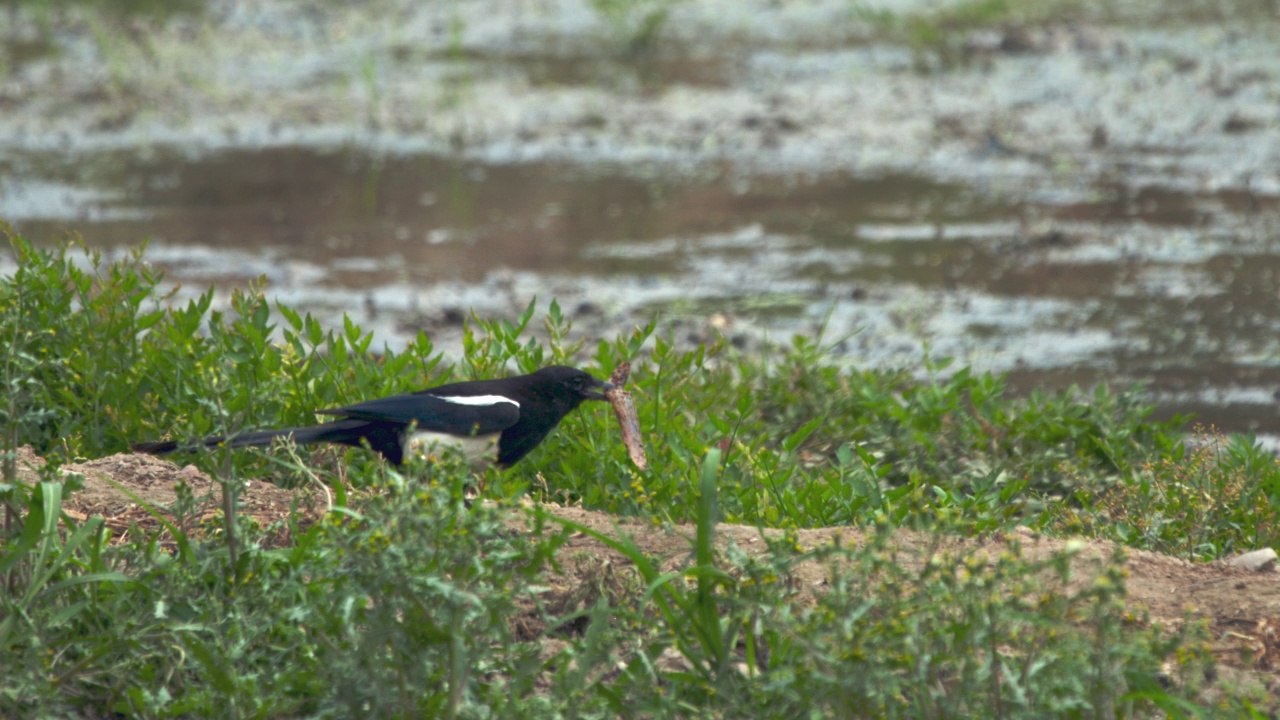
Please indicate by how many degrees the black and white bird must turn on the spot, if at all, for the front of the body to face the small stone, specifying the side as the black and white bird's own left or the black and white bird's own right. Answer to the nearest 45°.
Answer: approximately 45° to the black and white bird's own right

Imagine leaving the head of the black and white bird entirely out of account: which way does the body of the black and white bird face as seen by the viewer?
to the viewer's right
